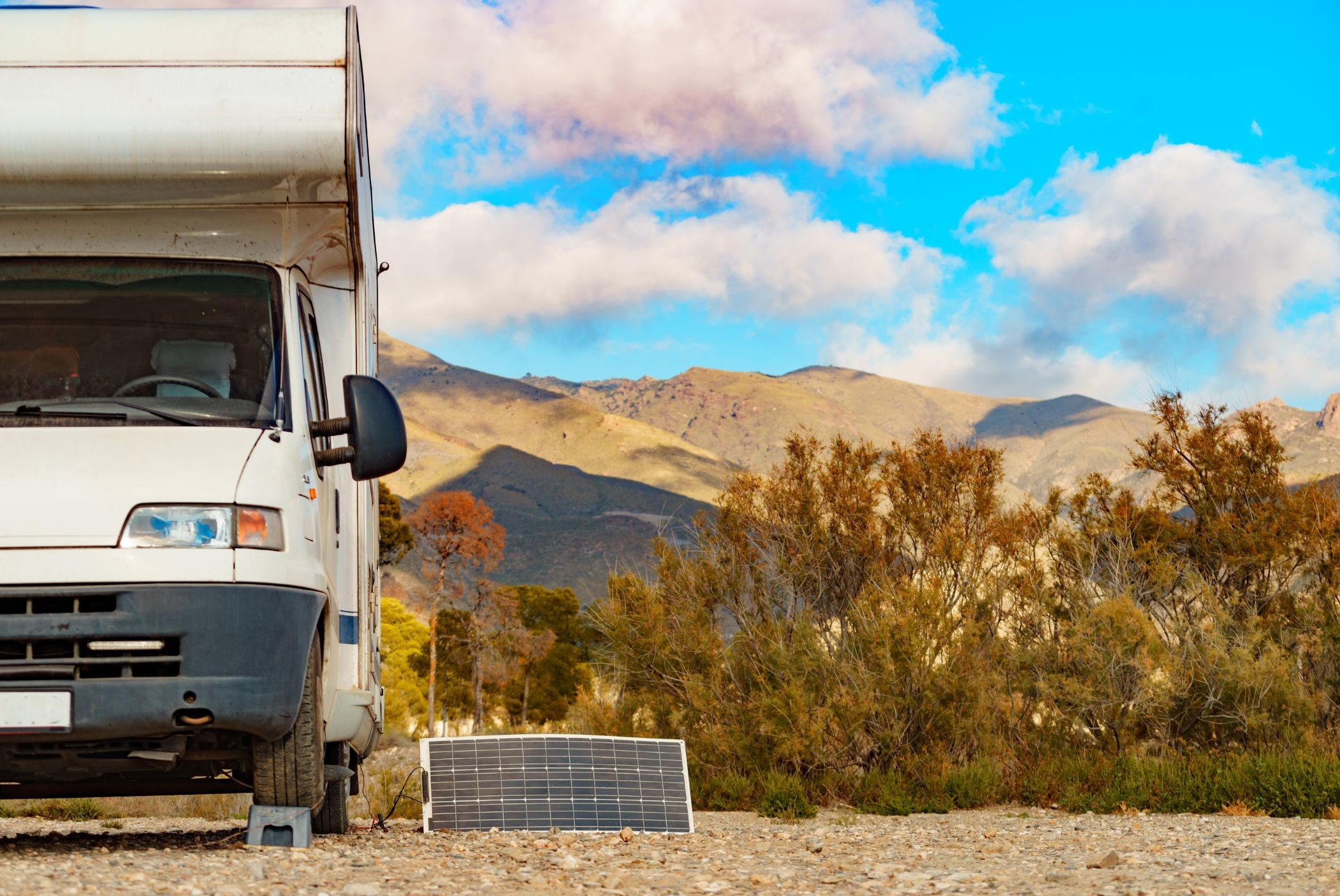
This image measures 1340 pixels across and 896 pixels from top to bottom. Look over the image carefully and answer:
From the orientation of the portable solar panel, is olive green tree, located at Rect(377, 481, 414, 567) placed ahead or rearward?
rearward

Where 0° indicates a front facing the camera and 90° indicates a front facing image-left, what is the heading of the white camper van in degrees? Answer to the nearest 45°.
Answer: approximately 0°

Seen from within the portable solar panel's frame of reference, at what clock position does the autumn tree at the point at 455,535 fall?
The autumn tree is roughly at 6 o'clock from the portable solar panel.

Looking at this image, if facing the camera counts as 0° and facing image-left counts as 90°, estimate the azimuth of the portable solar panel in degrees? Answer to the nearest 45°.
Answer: approximately 0°

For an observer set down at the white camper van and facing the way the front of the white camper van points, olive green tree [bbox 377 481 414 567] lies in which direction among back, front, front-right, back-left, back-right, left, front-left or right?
back
